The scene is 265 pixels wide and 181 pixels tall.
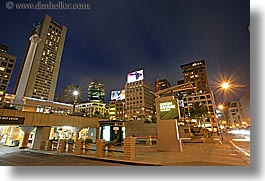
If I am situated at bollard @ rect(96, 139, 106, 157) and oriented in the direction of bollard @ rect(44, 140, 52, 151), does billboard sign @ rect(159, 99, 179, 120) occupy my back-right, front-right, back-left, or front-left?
back-right

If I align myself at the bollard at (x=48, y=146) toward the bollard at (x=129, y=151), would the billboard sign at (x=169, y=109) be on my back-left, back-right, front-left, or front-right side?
front-left

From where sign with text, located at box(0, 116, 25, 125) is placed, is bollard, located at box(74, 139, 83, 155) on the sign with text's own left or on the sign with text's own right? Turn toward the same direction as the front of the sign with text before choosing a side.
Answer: on the sign with text's own left

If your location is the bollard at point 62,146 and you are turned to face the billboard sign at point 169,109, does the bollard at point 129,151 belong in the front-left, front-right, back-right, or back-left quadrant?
front-right

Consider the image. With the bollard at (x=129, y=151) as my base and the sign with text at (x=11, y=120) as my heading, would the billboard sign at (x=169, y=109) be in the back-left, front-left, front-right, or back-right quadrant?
back-right

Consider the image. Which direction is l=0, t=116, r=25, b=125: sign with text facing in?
toward the camera

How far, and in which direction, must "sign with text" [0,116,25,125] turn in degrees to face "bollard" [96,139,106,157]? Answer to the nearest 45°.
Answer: approximately 45° to its left

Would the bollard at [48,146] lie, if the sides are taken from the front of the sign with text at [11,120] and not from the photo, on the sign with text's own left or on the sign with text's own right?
on the sign with text's own left

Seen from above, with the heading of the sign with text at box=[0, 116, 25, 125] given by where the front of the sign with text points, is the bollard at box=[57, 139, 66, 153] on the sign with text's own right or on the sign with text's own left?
on the sign with text's own left
